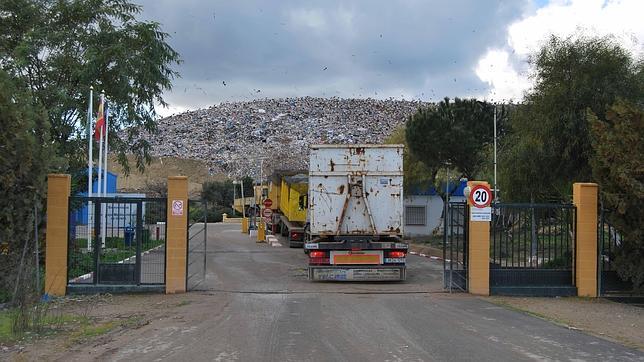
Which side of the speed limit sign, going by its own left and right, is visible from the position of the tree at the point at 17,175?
right

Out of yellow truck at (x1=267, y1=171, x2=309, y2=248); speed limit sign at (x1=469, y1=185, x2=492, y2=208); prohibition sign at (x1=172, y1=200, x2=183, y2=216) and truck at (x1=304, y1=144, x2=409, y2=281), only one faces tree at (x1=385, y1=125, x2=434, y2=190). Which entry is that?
the truck

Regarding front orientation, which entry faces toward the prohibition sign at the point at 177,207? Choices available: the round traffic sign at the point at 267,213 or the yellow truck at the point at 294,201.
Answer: the round traffic sign

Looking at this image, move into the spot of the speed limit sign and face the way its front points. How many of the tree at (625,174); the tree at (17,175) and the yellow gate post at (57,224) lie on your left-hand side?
1

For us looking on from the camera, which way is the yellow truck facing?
facing away from the viewer and to the left of the viewer

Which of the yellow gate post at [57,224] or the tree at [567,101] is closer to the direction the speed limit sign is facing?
the yellow gate post

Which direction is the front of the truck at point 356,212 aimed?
away from the camera

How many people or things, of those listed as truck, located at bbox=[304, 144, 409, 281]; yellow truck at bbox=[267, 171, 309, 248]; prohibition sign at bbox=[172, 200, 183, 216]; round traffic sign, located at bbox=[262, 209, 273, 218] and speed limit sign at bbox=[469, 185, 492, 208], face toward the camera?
3

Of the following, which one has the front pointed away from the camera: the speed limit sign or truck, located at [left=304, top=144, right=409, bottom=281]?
the truck

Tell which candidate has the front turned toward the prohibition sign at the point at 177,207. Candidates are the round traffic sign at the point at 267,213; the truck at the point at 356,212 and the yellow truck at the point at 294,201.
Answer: the round traffic sign
